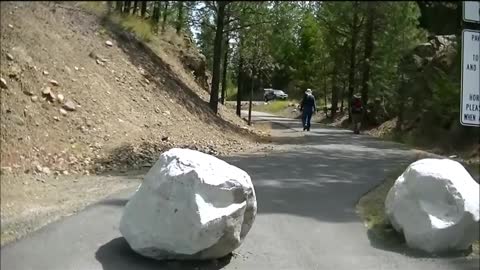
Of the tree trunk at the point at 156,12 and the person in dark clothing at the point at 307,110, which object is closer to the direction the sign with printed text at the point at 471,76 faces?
the tree trunk

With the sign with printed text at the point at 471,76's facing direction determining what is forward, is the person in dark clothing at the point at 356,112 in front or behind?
behind

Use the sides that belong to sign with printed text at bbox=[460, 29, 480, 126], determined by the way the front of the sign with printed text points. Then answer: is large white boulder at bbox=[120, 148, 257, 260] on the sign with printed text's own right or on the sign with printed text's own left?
on the sign with printed text's own right

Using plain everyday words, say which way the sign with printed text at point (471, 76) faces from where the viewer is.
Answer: facing the viewer

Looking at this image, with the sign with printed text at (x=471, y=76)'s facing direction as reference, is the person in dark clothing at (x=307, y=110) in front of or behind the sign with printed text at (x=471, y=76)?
behind

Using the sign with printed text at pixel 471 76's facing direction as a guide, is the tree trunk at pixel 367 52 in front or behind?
behind
